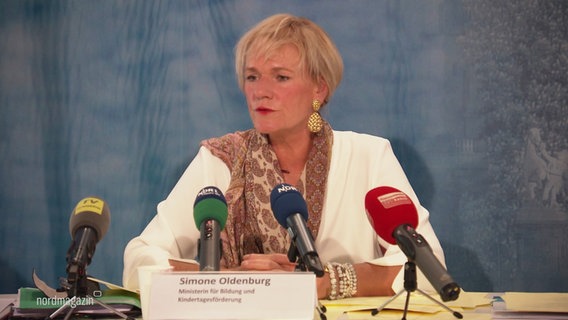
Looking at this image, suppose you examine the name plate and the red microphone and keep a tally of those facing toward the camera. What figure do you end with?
1

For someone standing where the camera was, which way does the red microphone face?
facing away from the viewer and to the left of the viewer

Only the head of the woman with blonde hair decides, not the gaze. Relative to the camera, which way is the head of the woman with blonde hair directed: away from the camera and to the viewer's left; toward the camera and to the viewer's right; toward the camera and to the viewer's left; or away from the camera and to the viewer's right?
toward the camera and to the viewer's left

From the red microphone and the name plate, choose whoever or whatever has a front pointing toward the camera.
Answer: the name plate

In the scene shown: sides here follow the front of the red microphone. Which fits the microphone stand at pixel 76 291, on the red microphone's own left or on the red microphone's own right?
on the red microphone's own left

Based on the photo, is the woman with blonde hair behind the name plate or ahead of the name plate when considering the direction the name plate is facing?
behind

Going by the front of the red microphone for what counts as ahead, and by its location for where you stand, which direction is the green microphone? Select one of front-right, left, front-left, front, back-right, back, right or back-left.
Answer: front-left

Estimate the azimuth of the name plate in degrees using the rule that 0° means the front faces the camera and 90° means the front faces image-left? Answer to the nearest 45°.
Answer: approximately 0°
